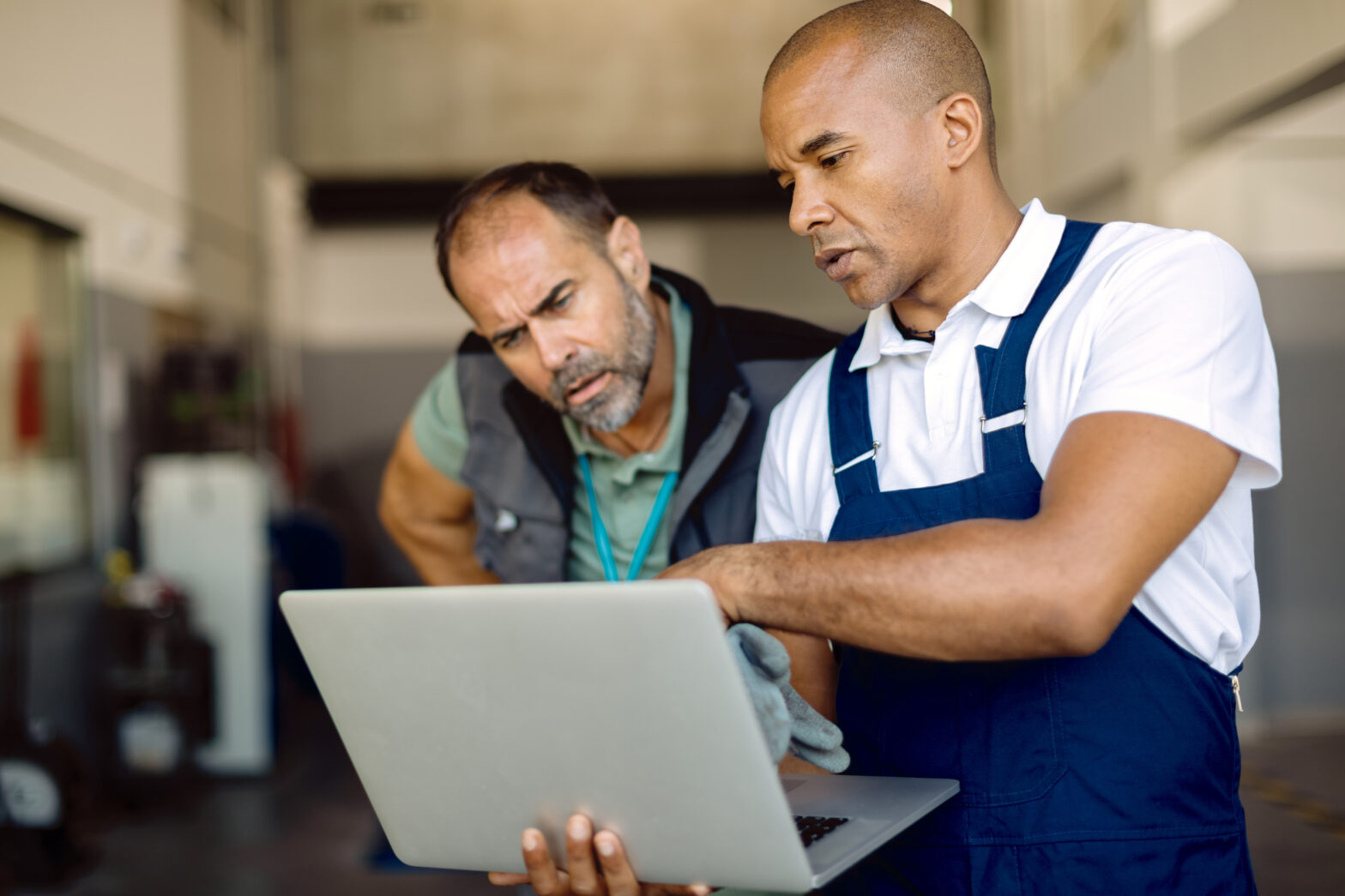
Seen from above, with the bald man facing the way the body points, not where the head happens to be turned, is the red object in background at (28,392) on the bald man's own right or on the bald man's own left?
on the bald man's own right

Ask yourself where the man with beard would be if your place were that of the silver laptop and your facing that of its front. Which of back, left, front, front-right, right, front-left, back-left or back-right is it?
front-left

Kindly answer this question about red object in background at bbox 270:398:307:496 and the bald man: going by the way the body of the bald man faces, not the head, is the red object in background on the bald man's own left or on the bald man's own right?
on the bald man's own right

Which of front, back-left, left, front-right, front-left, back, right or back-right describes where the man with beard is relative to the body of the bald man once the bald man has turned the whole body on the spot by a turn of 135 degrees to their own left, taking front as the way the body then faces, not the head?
back-left

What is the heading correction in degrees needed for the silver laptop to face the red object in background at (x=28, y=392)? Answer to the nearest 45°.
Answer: approximately 90° to its left

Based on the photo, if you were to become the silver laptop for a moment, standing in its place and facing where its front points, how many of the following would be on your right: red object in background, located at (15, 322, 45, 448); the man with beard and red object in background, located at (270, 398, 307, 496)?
0

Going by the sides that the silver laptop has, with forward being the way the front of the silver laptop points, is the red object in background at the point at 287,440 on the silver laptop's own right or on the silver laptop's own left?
on the silver laptop's own left

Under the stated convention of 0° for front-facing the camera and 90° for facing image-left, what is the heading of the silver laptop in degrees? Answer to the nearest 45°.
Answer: approximately 225°
